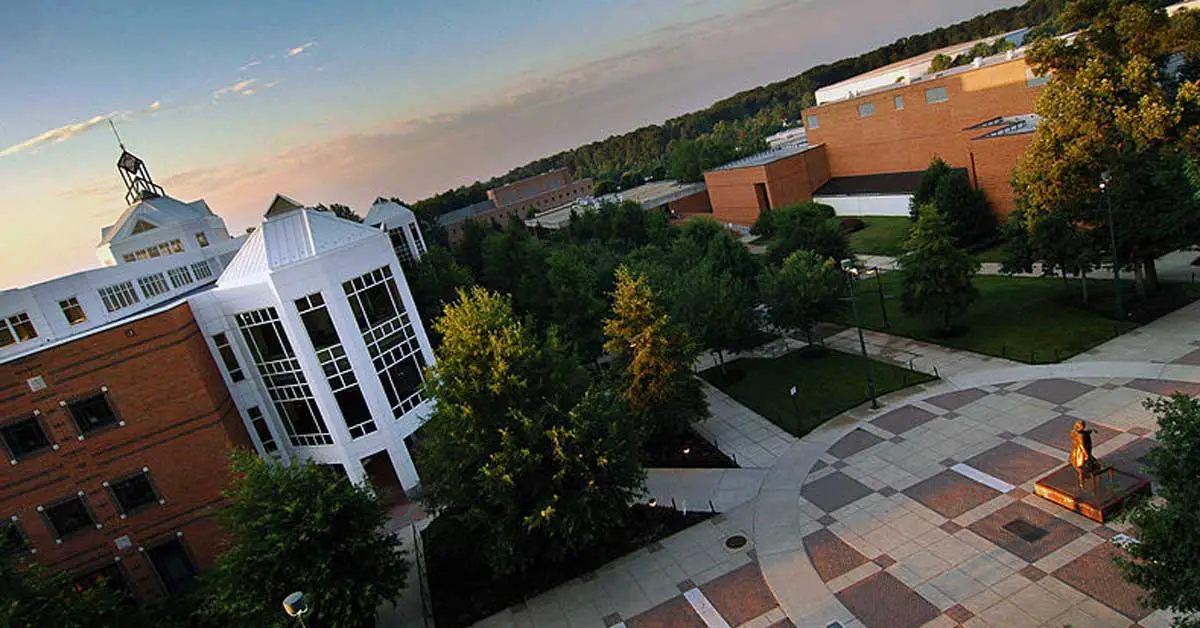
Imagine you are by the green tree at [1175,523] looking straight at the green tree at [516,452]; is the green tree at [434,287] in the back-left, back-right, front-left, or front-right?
front-right

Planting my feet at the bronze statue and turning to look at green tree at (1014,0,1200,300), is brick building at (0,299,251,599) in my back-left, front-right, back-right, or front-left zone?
back-left

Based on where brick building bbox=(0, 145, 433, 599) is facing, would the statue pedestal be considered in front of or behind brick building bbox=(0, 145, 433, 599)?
in front

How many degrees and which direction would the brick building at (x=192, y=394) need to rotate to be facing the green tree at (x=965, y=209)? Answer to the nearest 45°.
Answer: approximately 45° to its left

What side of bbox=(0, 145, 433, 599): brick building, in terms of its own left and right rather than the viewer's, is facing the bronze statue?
front

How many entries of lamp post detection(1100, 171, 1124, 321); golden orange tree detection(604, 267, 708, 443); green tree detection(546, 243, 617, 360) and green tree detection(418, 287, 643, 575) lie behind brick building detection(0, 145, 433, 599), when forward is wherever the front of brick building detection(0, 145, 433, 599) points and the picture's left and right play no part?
0

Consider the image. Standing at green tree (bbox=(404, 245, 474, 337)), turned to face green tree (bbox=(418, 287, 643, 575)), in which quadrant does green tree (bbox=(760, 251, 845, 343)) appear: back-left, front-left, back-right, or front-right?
front-left

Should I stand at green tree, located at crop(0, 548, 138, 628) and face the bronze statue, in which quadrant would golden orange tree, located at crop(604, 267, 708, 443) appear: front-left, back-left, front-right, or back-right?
front-left

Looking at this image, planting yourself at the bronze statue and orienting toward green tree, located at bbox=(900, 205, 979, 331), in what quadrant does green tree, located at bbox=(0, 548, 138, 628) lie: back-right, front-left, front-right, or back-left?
back-left

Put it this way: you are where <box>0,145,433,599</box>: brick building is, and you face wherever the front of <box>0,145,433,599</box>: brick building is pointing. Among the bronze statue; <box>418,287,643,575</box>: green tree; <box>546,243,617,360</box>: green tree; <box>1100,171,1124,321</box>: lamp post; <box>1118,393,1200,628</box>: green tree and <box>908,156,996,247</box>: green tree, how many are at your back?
0

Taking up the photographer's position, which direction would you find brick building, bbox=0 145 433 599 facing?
facing the viewer and to the right of the viewer

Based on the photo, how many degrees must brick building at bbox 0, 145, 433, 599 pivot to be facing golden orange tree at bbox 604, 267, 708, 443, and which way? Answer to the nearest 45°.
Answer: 0° — it already faces it

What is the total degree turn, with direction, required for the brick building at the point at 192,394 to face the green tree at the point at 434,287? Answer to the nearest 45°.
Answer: approximately 90° to its left

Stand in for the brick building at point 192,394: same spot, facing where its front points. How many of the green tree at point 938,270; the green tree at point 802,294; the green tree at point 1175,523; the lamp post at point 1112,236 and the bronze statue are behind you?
0

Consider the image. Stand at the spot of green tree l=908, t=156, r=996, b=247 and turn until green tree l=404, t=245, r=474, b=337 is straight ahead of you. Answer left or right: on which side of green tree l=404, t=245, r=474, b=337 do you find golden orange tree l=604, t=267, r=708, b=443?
left

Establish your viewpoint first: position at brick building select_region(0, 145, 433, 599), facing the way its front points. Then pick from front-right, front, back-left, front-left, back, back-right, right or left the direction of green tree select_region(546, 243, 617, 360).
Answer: front-left

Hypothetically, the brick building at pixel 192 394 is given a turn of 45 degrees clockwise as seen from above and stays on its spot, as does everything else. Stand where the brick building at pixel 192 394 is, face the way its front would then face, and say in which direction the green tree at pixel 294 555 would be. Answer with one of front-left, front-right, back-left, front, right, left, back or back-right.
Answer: front

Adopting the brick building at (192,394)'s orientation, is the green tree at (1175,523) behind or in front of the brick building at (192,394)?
in front

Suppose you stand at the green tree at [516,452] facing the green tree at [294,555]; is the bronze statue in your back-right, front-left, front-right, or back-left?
back-left
